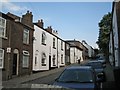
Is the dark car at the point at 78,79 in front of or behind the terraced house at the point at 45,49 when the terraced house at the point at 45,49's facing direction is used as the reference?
in front

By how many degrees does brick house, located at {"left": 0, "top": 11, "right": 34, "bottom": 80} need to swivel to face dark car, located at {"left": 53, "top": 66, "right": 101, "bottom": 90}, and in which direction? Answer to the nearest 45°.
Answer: approximately 45° to its right

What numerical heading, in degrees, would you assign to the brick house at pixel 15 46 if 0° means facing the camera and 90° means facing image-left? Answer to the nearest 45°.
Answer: approximately 315°

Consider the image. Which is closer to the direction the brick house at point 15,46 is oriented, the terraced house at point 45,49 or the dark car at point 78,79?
the dark car

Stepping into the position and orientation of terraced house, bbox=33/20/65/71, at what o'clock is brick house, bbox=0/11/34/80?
The brick house is roughly at 2 o'clock from the terraced house.

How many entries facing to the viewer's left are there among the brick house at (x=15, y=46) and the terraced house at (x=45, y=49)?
0

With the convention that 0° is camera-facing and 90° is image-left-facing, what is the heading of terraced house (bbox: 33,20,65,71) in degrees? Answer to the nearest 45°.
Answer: approximately 315°

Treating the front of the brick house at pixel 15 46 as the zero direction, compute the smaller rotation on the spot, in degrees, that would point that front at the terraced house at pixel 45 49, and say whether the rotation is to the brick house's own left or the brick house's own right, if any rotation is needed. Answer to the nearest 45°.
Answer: approximately 135° to the brick house's own left
